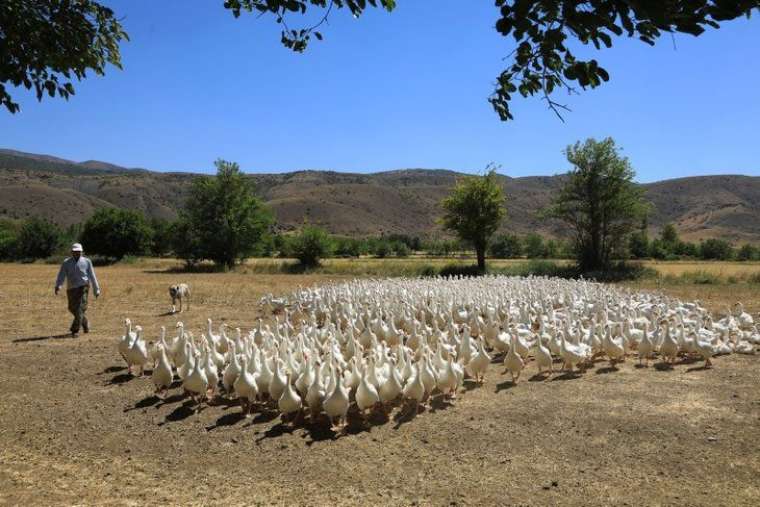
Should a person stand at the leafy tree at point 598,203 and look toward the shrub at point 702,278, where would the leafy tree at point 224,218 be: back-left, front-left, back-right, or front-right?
back-right

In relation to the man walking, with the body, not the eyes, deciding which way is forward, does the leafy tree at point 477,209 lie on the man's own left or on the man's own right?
on the man's own left

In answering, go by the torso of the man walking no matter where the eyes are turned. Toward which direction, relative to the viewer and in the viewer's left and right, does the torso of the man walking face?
facing the viewer

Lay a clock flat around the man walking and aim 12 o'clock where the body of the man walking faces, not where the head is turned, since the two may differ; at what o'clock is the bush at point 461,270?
The bush is roughly at 8 o'clock from the man walking.

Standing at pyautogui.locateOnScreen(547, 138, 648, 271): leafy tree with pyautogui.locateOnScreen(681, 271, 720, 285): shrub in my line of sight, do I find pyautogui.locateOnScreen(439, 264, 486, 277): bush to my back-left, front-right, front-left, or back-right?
back-right

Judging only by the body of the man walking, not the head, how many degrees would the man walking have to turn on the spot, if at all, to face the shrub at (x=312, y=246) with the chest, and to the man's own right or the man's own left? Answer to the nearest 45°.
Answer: approximately 135° to the man's own left

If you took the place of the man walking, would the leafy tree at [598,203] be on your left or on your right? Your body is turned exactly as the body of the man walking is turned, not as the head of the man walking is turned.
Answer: on your left

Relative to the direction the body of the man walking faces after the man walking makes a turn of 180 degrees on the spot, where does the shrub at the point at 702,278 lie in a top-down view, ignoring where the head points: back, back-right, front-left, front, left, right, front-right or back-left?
right

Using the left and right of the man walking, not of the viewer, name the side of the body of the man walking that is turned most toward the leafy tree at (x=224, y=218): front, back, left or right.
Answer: back
